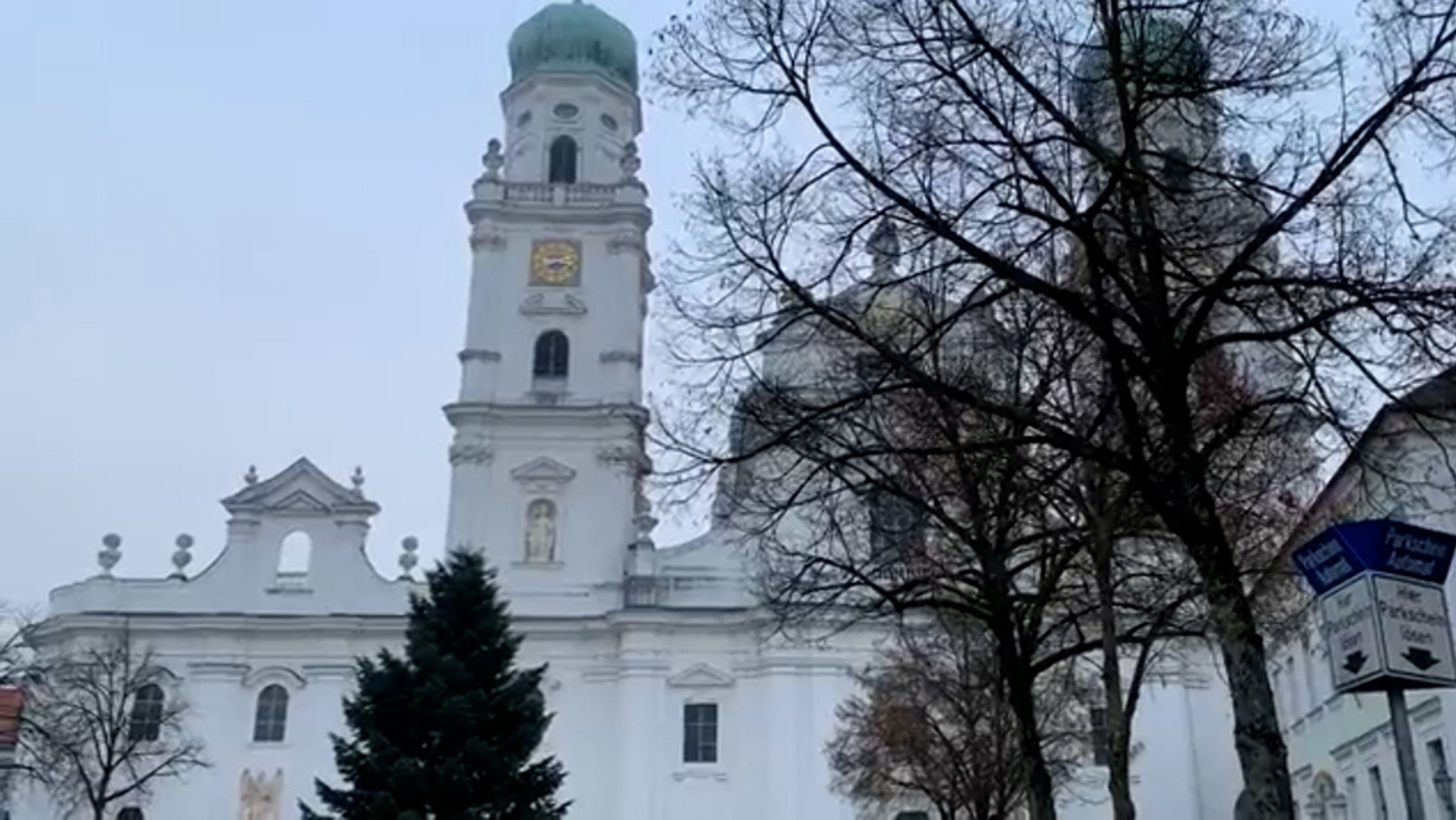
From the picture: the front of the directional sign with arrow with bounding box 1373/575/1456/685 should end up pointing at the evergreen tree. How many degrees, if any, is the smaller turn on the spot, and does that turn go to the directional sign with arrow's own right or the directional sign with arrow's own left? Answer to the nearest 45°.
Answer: approximately 135° to the directional sign with arrow's own right

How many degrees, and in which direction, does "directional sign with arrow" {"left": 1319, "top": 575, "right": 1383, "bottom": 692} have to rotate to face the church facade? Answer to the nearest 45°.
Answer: approximately 90° to its right

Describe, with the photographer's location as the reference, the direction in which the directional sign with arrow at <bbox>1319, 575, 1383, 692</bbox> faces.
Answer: facing the viewer and to the left of the viewer

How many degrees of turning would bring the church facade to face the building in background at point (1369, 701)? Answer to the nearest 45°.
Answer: approximately 45° to its left

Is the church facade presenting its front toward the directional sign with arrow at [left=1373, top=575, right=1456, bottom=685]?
yes

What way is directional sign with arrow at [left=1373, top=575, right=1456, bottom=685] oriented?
toward the camera

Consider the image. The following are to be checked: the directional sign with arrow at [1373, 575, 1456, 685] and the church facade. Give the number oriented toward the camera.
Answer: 2

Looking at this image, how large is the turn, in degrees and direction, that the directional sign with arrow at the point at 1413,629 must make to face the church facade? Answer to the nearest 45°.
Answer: approximately 135° to its right

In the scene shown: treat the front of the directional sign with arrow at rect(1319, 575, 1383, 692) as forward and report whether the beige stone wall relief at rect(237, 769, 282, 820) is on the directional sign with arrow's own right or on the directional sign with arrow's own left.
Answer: on the directional sign with arrow's own right

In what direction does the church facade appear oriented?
toward the camera

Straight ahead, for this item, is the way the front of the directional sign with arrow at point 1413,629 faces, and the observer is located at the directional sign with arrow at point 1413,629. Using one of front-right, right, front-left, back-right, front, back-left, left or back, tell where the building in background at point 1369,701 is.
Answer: back

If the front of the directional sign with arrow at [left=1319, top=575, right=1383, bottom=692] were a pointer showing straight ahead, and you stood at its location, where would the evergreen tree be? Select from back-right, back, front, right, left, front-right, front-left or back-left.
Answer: right
